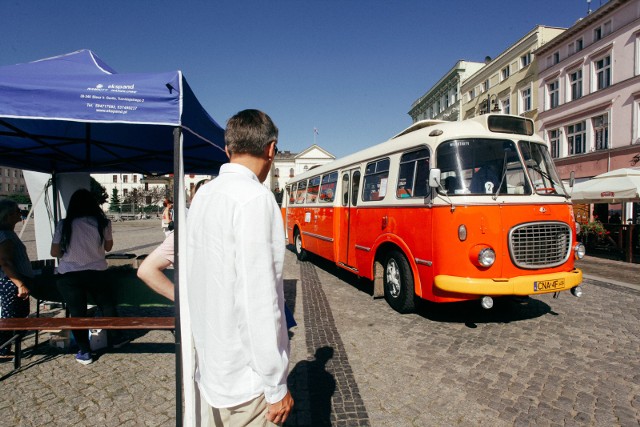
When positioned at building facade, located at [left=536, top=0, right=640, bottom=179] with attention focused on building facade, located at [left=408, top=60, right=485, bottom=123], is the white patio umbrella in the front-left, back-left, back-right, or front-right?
back-left

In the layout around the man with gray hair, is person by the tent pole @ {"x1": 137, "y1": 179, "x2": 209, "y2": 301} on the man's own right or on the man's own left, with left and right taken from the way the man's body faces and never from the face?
on the man's own left

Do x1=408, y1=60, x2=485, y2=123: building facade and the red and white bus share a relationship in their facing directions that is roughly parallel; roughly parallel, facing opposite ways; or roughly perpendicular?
roughly perpendicular

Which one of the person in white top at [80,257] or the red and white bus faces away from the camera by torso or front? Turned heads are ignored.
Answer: the person in white top

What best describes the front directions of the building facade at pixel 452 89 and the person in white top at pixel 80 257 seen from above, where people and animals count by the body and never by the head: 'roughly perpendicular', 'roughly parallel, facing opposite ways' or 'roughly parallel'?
roughly perpendicular

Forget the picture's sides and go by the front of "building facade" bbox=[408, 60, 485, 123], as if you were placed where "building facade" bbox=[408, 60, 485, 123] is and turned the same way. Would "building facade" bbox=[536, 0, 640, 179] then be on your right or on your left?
on your left

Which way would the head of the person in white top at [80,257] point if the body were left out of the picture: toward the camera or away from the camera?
away from the camera

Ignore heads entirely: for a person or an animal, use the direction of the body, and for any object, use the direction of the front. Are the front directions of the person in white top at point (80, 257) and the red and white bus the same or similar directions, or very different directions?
very different directions

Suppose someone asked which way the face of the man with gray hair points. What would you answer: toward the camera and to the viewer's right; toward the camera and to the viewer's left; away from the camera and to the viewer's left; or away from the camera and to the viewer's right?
away from the camera and to the viewer's right

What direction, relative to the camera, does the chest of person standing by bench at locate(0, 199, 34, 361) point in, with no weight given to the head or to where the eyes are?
to the viewer's right

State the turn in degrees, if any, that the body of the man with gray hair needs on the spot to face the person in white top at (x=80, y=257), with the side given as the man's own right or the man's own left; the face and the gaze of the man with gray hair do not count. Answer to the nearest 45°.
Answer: approximately 90° to the man's own left

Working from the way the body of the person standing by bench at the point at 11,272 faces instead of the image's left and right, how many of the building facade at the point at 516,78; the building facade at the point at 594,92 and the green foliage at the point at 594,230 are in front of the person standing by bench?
3

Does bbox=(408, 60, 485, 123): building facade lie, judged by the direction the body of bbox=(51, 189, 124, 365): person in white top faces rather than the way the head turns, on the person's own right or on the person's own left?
on the person's own right

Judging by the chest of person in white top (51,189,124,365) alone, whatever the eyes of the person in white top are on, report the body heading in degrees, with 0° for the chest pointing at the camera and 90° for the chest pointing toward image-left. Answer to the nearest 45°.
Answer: approximately 180°
